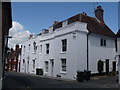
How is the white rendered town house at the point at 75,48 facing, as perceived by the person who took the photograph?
facing the viewer and to the left of the viewer
